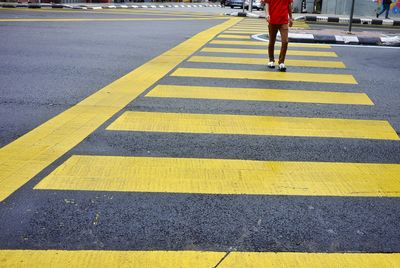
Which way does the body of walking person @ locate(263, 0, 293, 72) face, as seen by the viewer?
toward the camera
